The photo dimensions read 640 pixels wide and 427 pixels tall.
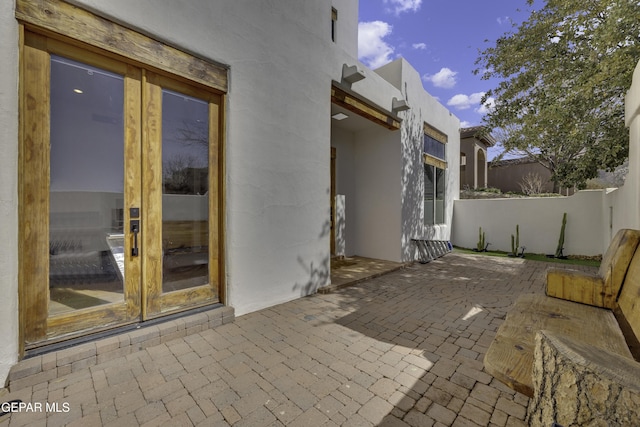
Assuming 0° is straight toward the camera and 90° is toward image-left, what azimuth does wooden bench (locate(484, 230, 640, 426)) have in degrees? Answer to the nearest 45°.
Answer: approximately 90°

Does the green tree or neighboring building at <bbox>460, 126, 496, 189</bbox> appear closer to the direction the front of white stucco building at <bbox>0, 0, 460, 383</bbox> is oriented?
the green tree

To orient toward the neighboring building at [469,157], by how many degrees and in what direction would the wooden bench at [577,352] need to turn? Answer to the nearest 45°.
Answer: approximately 90° to its right

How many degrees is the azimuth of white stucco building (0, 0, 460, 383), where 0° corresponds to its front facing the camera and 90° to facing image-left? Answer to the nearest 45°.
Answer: approximately 315°

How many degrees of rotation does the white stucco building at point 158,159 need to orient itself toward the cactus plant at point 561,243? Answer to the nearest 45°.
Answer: approximately 45° to its left

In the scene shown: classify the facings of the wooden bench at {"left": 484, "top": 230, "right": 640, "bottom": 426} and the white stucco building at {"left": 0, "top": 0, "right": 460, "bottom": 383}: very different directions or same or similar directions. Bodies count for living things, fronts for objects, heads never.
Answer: very different directions

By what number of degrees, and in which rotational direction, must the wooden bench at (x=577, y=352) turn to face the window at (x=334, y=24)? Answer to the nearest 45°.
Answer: approximately 45° to its right

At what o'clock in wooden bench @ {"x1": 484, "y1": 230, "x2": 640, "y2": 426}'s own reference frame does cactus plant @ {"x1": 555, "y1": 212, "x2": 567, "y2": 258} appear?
The cactus plant is roughly at 3 o'clock from the wooden bench.

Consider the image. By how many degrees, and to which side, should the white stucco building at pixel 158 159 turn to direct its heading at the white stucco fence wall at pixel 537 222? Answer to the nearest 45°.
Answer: approximately 45° to its left

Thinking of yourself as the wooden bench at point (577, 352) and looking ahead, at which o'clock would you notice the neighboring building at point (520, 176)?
The neighboring building is roughly at 3 o'clock from the wooden bench.

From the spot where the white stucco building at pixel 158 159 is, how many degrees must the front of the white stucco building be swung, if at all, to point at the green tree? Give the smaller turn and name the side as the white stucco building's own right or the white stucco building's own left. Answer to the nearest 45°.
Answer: approximately 45° to the white stucco building's own left

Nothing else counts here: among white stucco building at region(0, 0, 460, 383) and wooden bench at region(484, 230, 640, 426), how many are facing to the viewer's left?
1
